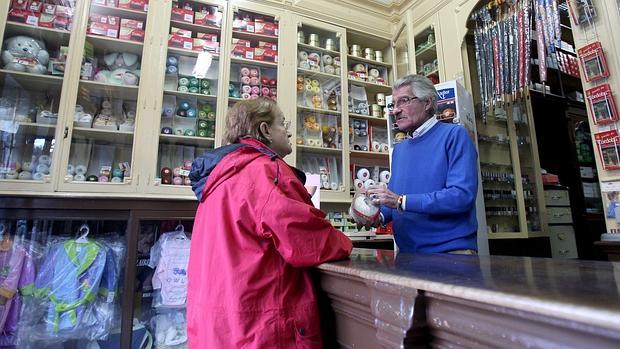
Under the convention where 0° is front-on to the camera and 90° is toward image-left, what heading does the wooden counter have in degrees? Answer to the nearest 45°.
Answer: approximately 45°

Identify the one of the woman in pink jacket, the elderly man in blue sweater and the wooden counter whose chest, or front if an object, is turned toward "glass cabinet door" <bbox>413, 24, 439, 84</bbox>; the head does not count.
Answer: the woman in pink jacket

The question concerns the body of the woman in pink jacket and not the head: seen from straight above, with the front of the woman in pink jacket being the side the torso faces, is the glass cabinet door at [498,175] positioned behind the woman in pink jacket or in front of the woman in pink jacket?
in front

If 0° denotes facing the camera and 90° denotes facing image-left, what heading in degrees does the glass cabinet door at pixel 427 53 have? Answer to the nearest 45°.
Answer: approximately 45°

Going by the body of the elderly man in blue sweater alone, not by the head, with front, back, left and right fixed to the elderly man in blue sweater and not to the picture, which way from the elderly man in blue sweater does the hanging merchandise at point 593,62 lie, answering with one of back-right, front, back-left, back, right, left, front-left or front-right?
back

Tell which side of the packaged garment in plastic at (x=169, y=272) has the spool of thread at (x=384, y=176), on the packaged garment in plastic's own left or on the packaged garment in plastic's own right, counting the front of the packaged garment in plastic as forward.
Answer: on the packaged garment in plastic's own left

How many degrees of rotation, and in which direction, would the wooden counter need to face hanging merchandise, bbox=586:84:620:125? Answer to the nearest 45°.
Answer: approximately 180°

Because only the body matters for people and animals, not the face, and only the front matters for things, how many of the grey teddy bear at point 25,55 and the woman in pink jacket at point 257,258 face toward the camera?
1

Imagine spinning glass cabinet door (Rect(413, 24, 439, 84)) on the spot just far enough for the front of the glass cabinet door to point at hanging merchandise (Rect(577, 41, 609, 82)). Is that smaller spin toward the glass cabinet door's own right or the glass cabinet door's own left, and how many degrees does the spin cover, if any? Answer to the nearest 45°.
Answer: approximately 90° to the glass cabinet door's own left

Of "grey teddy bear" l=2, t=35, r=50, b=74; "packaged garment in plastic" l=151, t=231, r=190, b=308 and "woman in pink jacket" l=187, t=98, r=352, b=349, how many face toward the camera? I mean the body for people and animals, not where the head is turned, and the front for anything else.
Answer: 2

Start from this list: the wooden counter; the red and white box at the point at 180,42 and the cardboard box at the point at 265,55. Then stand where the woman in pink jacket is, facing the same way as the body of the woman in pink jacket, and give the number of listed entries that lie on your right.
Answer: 1

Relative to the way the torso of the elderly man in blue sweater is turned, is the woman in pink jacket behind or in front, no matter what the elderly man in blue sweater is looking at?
in front
